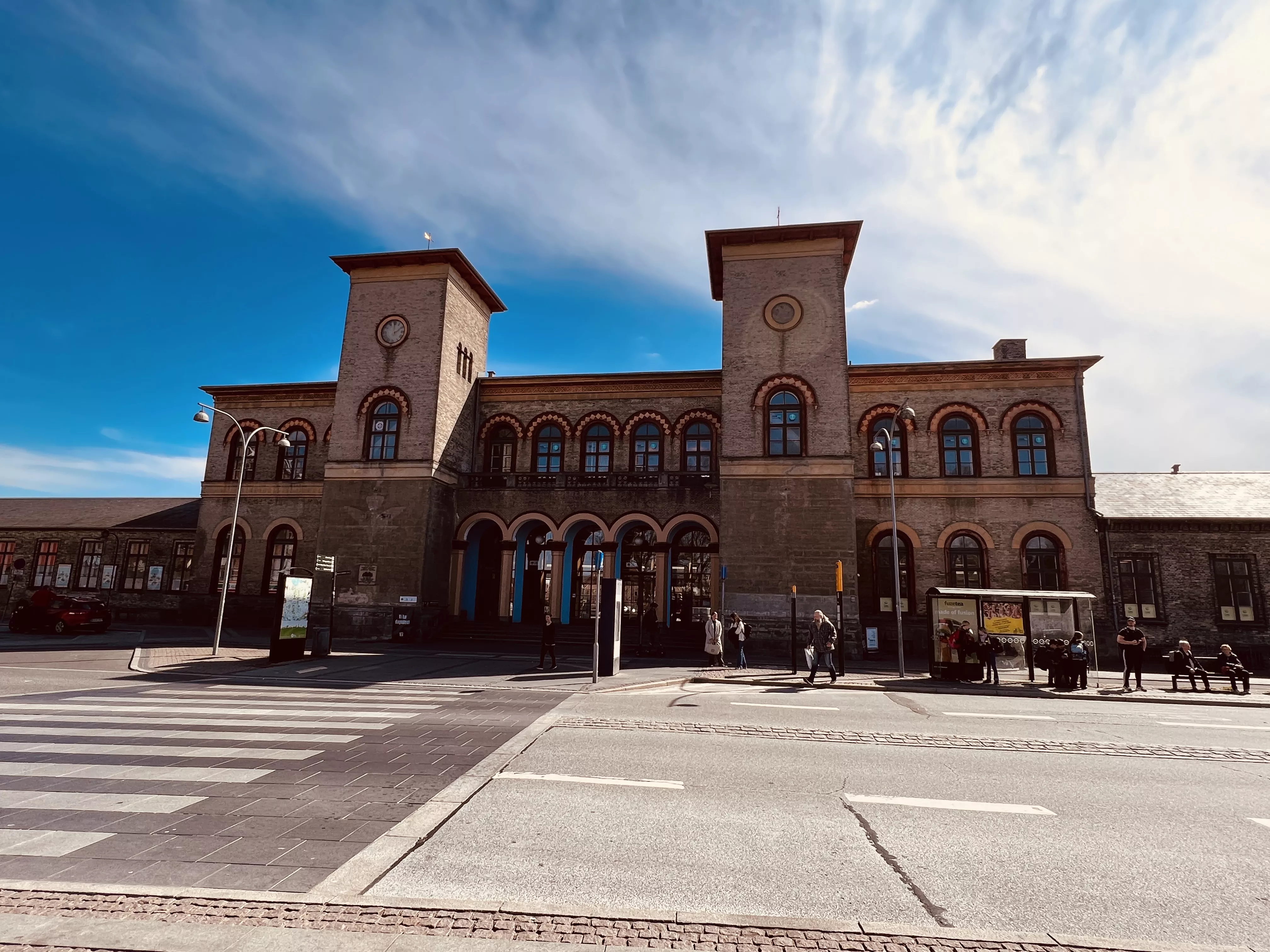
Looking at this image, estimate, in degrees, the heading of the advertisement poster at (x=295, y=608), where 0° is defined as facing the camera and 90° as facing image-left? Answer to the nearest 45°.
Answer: approximately 0°

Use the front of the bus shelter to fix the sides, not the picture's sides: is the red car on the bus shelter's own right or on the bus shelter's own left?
on the bus shelter's own right

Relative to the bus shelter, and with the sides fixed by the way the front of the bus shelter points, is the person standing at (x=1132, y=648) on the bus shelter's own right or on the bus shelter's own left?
on the bus shelter's own left

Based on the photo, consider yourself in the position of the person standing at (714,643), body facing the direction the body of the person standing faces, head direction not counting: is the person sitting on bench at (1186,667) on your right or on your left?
on your left
